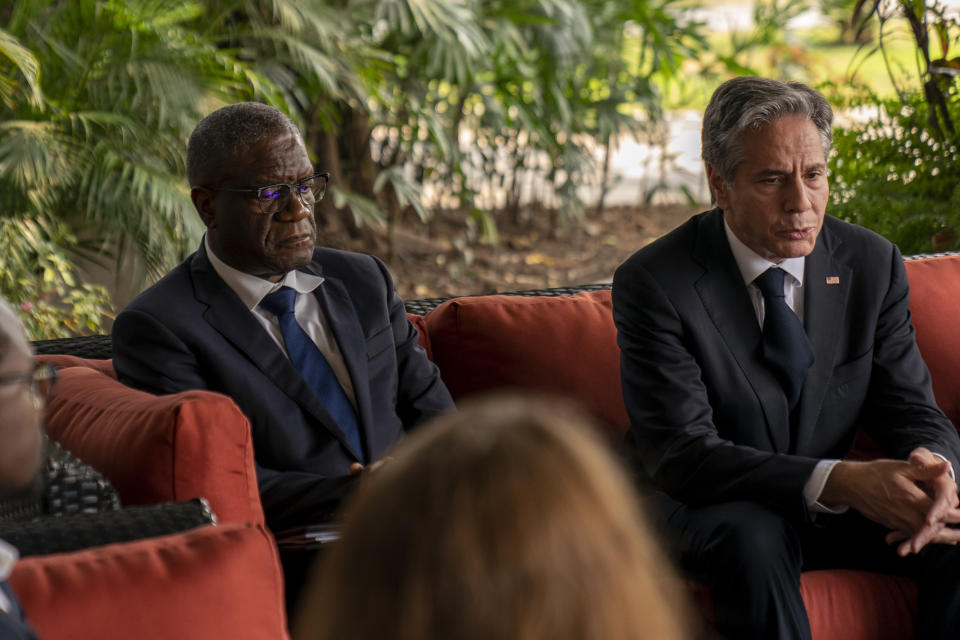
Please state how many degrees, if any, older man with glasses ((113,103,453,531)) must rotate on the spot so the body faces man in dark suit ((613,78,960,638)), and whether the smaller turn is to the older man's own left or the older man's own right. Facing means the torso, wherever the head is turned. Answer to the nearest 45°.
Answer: approximately 45° to the older man's own left

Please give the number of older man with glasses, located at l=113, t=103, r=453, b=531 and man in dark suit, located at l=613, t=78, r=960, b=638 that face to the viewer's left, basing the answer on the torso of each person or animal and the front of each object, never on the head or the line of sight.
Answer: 0

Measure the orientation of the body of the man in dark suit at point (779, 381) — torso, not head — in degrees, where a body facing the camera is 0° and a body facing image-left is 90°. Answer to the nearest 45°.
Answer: approximately 315°

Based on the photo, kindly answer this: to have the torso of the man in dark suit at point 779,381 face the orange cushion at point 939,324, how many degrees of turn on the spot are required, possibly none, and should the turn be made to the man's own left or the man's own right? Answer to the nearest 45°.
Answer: approximately 90° to the man's own left

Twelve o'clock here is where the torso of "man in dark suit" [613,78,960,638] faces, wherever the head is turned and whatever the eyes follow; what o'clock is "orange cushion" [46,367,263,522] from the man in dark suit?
The orange cushion is roughly at 3 o'clock from the man in dark suit.

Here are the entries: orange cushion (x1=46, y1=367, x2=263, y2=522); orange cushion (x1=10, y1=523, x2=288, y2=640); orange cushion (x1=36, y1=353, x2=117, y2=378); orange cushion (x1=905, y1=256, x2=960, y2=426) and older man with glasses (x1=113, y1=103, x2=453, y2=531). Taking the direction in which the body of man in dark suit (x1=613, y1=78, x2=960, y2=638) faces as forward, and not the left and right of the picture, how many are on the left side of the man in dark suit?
1

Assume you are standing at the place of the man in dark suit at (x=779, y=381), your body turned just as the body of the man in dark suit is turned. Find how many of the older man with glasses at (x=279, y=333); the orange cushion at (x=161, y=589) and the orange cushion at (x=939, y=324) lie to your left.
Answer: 1

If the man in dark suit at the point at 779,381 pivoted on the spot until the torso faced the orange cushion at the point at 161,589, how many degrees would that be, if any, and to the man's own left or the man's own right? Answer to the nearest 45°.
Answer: approximately 90° to the man's own right

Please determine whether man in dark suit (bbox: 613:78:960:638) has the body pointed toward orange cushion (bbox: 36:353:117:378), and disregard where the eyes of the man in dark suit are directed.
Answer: no

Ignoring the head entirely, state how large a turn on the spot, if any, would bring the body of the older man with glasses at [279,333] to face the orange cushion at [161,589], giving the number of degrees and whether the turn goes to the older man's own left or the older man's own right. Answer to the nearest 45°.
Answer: approximately 45° to the older man's own right

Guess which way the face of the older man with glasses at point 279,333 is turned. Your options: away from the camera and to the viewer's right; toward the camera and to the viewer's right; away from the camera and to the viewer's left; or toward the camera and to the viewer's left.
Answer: toward the camera and to the viewer's right

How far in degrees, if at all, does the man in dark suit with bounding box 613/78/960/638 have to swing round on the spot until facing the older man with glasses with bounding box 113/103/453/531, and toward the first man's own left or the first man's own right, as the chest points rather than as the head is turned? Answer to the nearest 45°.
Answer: approximately 135° to the first man's own right
